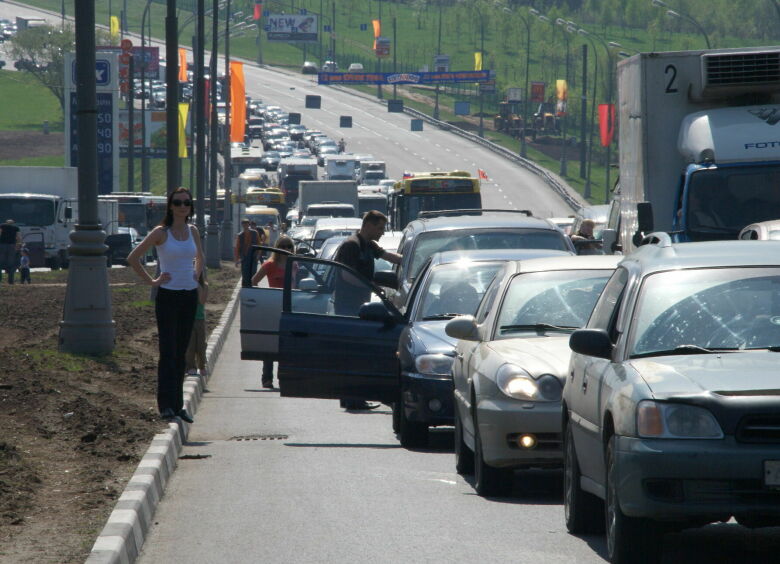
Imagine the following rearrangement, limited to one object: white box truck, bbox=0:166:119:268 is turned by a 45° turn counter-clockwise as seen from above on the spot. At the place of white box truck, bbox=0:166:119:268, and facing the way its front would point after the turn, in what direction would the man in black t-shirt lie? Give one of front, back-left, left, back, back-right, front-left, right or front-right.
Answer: front

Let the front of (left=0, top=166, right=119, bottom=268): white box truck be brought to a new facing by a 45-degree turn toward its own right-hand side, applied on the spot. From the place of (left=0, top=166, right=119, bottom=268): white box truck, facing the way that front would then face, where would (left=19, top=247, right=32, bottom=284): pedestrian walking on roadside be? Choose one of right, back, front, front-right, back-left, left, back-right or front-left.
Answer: left

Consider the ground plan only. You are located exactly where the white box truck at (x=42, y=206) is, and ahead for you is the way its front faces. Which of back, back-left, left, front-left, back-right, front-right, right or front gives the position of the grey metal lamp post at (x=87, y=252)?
front-left

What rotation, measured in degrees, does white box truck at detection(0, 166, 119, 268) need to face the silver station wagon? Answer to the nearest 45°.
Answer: approximately 45° to its left

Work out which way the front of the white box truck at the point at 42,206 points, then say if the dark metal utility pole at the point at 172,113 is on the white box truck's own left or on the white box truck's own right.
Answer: on the white box truck's own left
